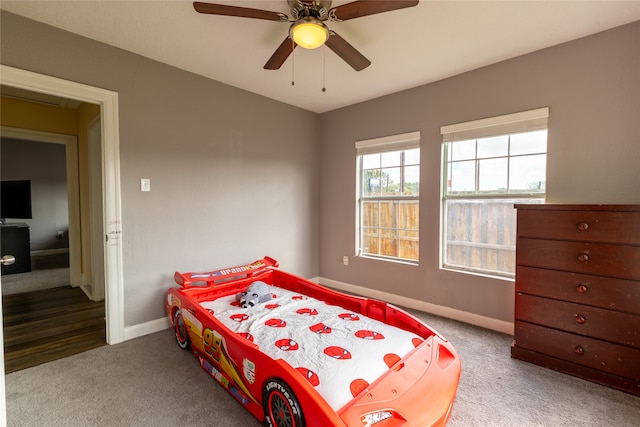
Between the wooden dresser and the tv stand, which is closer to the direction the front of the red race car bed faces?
the wooden dresser

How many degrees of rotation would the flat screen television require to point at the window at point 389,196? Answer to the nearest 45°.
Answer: approximately 45° to its left

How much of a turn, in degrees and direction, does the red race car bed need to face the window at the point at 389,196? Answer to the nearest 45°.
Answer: approximately 90° to its left

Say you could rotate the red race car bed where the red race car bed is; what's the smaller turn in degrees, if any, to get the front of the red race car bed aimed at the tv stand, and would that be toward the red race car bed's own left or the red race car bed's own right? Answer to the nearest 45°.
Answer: approximately 180°

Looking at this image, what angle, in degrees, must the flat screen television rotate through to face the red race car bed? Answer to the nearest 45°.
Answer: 0° — it already faces it

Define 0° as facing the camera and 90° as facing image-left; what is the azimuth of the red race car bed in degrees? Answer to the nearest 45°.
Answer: approximately 315°

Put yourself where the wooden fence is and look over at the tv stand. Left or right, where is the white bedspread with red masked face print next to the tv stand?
left

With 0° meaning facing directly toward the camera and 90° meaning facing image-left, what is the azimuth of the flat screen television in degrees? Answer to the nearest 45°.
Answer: approximately 0°

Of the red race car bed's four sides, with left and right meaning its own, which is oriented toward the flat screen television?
back
